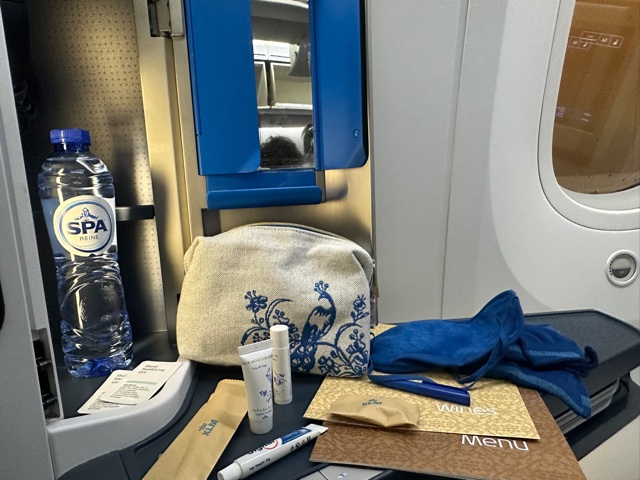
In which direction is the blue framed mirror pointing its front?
toward the camera

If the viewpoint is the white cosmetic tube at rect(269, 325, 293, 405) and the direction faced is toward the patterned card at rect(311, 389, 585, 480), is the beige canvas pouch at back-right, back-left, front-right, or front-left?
back-left

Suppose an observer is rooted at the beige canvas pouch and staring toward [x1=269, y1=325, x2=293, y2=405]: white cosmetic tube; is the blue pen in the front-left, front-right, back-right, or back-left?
front-left
